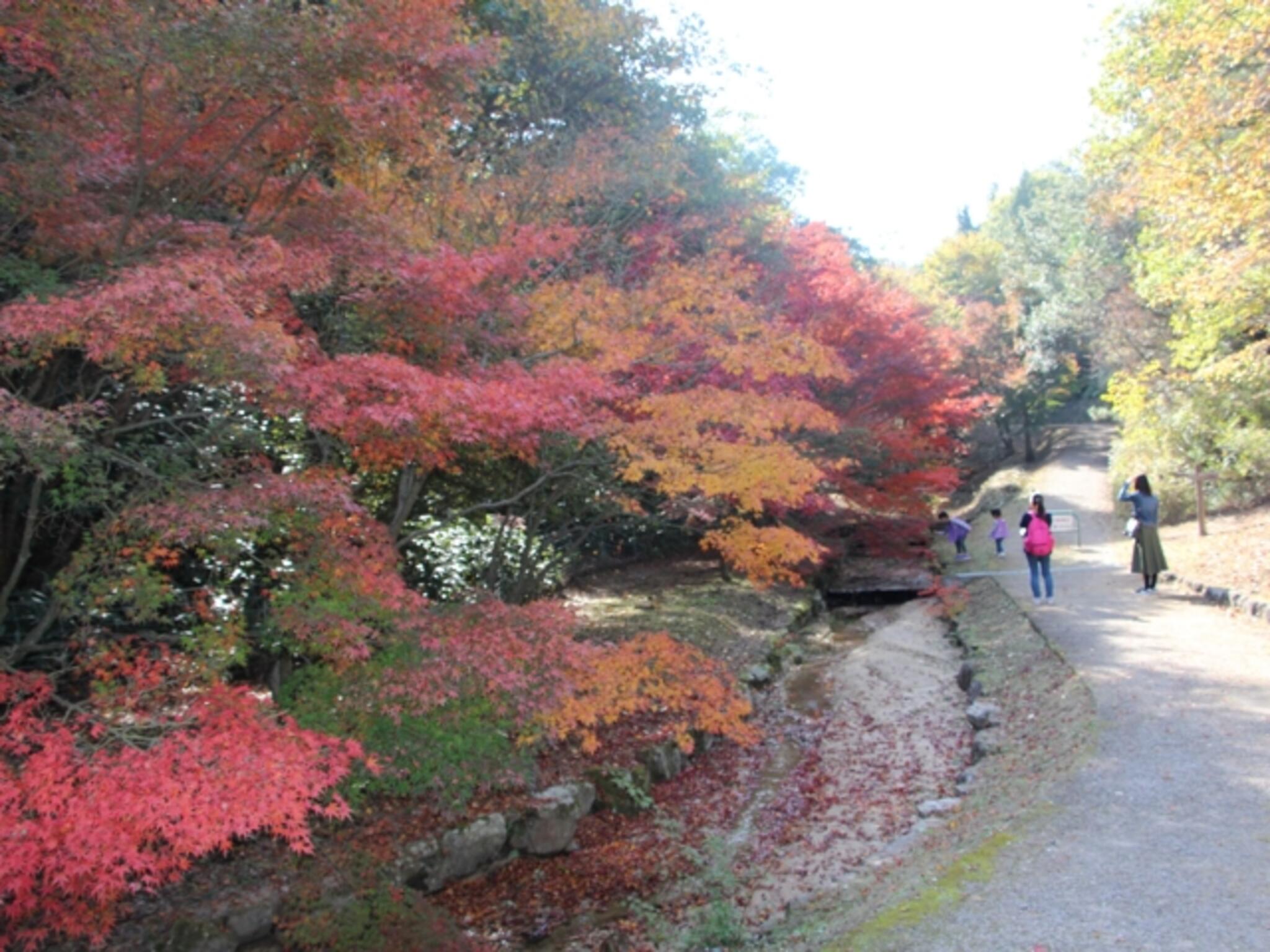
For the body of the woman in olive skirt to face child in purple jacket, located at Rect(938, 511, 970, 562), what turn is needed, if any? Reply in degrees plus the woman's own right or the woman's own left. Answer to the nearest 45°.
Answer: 0° — they already face them

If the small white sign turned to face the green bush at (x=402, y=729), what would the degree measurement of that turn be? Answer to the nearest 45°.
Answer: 0° — it already faces it

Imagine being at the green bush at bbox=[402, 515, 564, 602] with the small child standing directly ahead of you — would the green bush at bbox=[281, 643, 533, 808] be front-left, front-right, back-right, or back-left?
back-right

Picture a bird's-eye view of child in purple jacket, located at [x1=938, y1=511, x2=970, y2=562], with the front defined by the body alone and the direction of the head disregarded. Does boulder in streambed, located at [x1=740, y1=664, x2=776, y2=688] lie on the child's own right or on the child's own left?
on the child's own left

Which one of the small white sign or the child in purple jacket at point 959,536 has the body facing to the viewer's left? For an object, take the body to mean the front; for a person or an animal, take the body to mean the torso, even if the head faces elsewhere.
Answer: the child in purple jacket

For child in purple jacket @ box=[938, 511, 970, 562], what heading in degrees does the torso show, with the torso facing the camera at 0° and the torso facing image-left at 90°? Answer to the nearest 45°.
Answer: approximately 90°

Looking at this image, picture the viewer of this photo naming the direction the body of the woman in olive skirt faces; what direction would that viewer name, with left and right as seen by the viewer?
facing away from the viewer and to the left of the viewer
